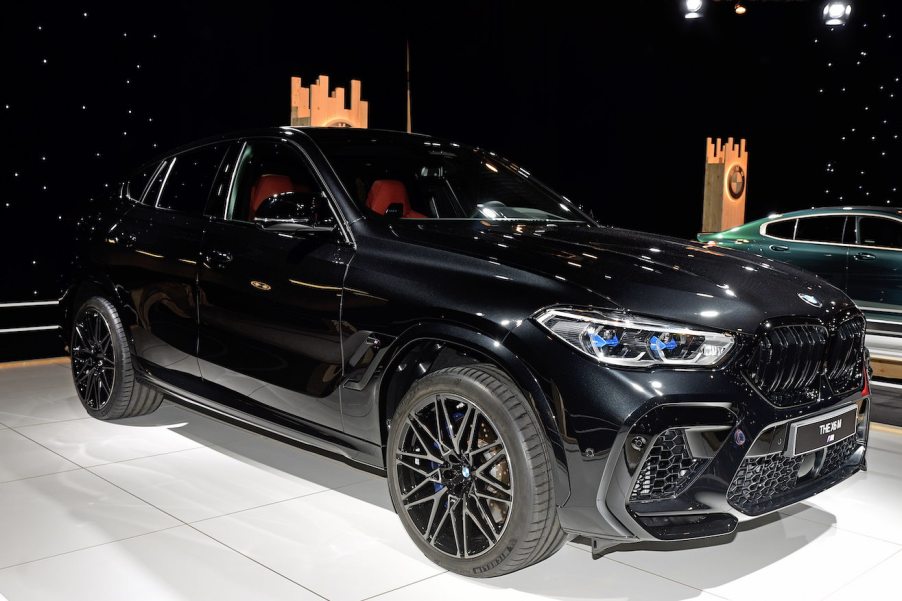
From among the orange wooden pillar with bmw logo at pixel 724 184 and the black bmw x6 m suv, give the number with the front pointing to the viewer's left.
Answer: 0

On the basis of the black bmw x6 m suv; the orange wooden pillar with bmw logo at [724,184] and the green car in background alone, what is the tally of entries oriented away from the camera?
0

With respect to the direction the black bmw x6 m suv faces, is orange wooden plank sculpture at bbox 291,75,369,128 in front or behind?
behind

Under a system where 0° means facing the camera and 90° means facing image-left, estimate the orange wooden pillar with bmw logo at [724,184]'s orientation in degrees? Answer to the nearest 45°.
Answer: approximately 315°

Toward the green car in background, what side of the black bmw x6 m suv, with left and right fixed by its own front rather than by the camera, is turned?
left

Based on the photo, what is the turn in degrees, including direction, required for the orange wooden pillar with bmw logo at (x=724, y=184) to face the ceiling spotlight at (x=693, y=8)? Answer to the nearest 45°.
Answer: approximately 45° to its right

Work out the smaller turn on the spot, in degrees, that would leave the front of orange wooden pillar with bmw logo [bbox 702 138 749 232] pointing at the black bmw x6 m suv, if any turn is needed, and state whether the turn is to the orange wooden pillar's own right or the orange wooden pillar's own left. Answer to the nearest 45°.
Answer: approximately 45° to the orange wooden pillar's own right

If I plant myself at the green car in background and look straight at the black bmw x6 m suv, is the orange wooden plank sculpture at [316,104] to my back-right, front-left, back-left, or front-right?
front-right

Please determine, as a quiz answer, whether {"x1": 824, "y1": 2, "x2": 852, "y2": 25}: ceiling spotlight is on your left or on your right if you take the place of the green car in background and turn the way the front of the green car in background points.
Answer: on your left
